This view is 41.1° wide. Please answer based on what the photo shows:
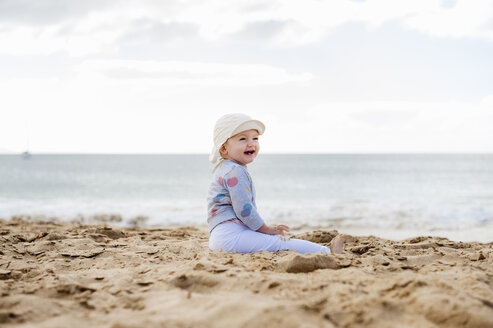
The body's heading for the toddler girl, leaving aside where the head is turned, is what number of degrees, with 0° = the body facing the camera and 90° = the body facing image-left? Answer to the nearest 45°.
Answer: approximately 270°

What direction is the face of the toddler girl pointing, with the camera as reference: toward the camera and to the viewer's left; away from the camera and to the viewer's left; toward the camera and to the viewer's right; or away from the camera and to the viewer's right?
toward the camera and to the viewer's right
